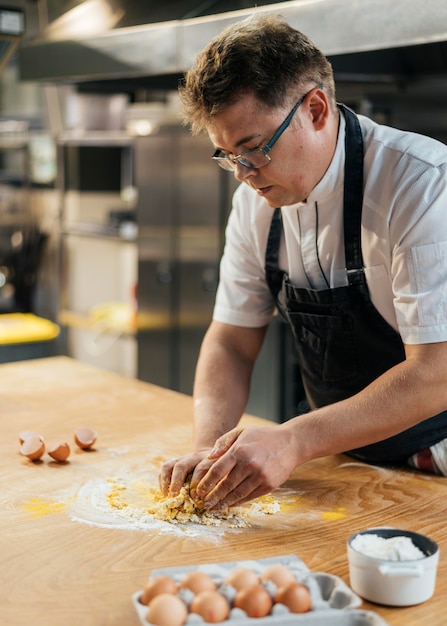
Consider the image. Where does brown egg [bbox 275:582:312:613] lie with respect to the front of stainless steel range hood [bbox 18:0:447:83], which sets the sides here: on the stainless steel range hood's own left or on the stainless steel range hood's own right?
on the stainless steel range hood's own left

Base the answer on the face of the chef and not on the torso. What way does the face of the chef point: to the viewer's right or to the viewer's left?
to the viewer's left

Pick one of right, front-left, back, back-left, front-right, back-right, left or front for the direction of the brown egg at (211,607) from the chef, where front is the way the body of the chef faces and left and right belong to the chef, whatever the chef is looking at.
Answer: front-left

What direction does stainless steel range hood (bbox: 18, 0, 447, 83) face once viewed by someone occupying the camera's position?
facing the viewer and to the left of the viewer

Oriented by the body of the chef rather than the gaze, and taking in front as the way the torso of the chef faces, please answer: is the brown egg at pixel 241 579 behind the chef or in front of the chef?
in front

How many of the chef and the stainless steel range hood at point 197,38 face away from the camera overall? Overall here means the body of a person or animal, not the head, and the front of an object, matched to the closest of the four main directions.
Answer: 0

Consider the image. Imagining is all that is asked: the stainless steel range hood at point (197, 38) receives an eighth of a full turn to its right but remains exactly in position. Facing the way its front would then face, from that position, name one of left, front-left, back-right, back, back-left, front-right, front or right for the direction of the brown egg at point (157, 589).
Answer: left

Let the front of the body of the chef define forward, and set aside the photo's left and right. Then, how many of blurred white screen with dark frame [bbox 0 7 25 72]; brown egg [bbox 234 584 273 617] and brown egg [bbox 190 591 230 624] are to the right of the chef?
1

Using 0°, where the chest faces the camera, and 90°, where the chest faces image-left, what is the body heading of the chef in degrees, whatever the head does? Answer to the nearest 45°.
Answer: approximately 45°

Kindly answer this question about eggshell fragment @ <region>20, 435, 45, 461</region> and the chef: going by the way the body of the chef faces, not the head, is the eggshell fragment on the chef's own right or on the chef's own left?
on the chef's own right
